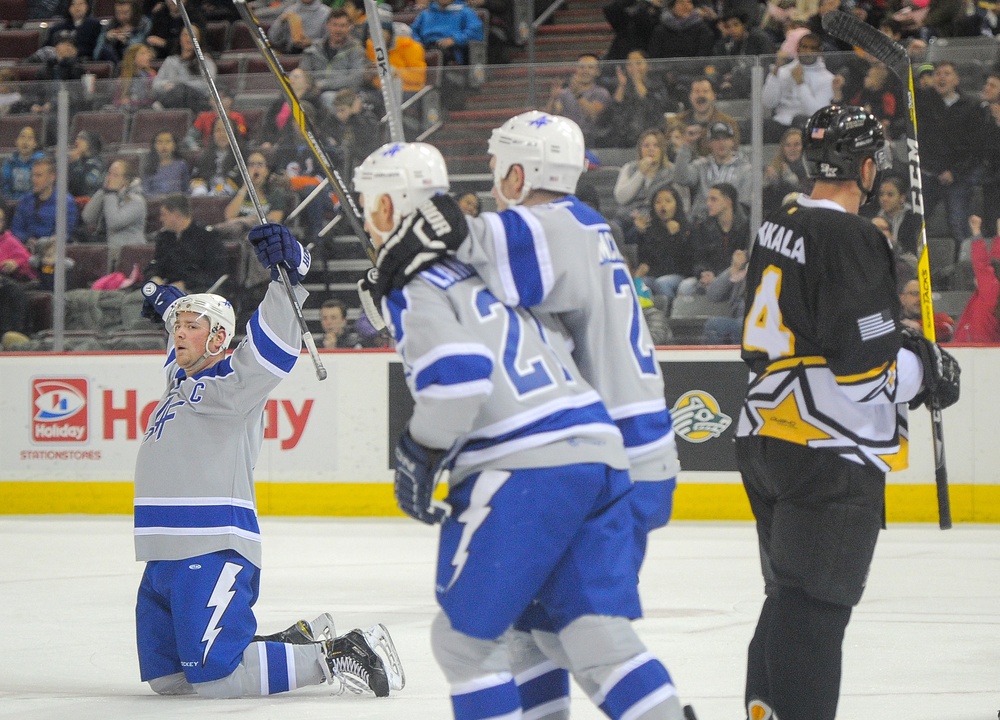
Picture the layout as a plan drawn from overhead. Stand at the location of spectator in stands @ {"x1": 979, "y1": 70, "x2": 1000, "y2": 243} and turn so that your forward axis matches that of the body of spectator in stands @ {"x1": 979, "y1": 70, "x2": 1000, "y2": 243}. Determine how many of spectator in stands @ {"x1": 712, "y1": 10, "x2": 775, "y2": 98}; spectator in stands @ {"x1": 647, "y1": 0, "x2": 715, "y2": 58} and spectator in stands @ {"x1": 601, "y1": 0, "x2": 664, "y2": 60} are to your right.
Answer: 3

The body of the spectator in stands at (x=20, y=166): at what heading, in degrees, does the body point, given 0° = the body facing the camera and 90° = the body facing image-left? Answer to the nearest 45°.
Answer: approximately 0°

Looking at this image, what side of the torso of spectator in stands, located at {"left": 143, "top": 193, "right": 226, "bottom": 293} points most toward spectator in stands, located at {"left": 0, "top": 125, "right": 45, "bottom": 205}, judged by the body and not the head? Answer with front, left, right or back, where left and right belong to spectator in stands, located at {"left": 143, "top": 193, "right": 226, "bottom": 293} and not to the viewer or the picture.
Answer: right

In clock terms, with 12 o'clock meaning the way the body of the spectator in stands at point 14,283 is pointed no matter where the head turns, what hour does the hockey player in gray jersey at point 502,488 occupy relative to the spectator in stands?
The hockey player in gray jersey is roughly at 12 o'clock from the spectator in stands.

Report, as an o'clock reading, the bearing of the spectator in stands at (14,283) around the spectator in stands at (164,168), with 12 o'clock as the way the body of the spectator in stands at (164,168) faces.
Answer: the spectator in stands at (14,283) is roughly at 1 o'clock from the spectator in stands at (164,168).

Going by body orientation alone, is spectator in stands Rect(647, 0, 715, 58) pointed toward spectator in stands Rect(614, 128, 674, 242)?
yes

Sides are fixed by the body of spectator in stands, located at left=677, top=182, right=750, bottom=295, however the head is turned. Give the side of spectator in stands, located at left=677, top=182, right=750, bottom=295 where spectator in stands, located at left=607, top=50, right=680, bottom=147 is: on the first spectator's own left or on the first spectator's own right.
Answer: on the first spectator's own right

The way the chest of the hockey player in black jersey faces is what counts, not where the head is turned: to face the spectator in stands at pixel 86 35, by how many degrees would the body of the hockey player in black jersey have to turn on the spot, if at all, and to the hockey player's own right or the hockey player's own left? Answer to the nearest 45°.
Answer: approximately 90° to the hockey player's own left

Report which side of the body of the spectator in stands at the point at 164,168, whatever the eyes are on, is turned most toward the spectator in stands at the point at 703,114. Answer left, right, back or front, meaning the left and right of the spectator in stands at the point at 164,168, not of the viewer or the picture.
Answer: left

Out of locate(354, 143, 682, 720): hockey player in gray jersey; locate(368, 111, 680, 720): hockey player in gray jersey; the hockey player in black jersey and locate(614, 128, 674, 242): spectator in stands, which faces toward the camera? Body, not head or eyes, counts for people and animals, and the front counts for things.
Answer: the spectator in stands

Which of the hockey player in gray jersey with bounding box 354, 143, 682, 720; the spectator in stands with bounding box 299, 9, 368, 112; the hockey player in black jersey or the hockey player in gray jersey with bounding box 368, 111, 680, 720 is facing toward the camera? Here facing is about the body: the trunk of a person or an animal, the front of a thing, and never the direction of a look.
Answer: the spectator in stands

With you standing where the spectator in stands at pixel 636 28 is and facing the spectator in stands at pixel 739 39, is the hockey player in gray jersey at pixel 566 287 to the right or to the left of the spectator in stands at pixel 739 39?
right
